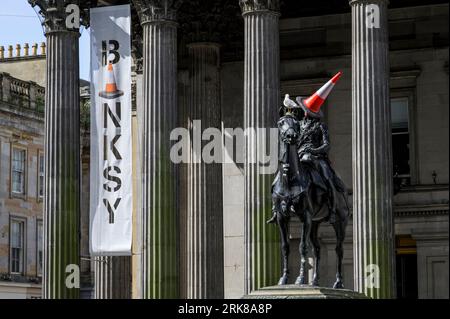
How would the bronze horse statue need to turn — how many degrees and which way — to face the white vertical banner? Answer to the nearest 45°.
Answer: approximately 90° to its right

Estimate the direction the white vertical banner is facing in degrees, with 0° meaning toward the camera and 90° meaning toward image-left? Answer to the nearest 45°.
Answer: approximately 0°

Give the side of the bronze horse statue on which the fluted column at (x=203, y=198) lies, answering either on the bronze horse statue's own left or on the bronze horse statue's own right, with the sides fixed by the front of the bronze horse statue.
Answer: on the bronze horse statue's own right

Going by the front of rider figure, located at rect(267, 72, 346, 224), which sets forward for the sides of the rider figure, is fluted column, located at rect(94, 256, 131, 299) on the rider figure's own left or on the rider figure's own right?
on the rider figure's own right

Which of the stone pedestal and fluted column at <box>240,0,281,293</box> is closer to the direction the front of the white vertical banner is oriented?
the stone pedestal

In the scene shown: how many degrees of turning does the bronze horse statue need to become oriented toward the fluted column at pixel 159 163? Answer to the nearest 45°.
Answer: approximately 90° to its right

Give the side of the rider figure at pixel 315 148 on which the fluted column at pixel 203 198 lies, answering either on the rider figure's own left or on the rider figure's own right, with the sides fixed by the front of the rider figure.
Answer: on the rider figure's own right

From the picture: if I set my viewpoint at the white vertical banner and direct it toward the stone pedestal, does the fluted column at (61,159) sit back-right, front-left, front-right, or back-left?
back-right

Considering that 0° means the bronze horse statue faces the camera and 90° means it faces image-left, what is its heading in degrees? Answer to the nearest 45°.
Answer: approximately 45°

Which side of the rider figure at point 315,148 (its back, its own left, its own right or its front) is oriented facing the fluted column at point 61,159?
right

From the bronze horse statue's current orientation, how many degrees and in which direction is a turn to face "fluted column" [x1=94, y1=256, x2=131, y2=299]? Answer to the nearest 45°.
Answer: approximately 90° to its right
